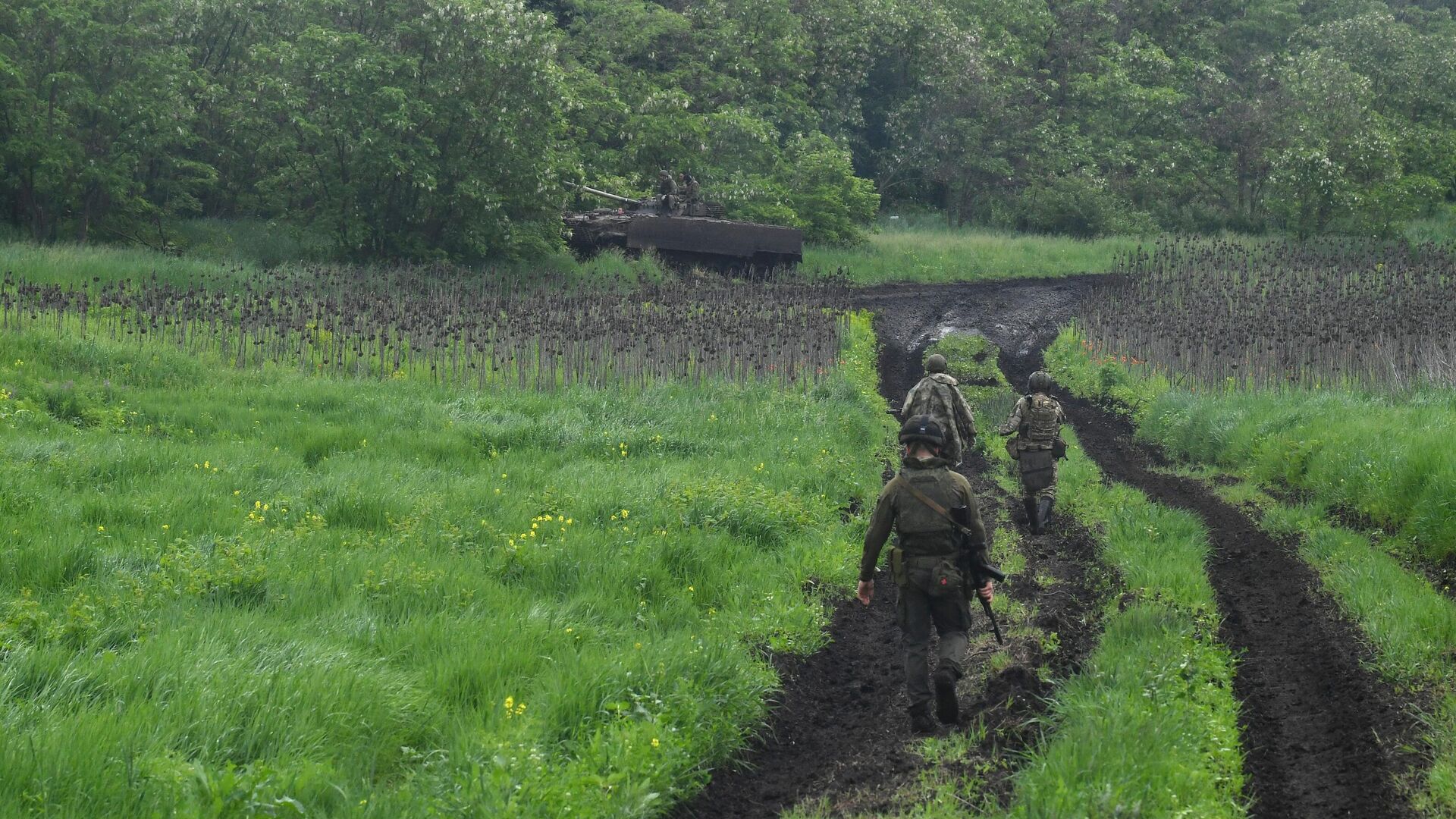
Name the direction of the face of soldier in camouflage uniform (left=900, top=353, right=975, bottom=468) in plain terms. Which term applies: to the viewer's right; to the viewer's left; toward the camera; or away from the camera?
away from the camera

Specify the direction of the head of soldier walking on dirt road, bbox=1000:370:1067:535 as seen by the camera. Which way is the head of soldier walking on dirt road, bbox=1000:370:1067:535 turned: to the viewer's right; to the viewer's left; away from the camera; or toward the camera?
away from the camera

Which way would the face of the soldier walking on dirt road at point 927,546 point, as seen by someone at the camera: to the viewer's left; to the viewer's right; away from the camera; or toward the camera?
away from the camera

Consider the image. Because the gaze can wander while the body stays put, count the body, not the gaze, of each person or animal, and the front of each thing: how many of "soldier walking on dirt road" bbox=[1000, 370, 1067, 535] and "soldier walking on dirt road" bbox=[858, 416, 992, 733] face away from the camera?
2

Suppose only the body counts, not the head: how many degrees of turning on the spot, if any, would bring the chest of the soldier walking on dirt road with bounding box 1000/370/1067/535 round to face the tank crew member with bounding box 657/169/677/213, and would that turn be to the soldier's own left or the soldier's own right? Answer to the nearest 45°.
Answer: approximately 45° to the soldier's own left

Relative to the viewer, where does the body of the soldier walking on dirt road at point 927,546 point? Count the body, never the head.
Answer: away from the camera

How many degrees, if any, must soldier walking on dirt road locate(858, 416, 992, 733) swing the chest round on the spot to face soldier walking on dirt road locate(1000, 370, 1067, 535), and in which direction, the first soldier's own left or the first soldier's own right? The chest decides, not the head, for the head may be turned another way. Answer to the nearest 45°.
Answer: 0° — they already face them

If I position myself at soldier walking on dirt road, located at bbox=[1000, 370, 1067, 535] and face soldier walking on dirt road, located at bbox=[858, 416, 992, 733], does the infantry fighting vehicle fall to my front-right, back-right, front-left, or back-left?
back-right

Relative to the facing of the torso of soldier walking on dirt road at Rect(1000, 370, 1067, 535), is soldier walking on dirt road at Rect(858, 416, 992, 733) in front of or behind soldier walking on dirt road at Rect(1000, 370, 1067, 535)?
behind

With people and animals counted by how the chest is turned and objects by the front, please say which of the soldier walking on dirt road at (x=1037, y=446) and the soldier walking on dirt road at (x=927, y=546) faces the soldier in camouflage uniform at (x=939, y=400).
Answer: the soldier walking on dirt road at (x=927, y=546)

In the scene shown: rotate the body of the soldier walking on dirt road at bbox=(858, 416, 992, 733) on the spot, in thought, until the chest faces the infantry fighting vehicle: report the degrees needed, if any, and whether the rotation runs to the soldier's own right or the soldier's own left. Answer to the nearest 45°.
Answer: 0° — they already face it

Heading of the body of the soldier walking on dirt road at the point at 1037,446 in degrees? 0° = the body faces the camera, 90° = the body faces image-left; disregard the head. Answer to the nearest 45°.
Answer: approximately 180°
